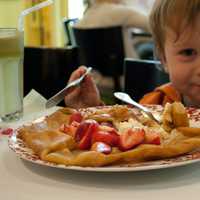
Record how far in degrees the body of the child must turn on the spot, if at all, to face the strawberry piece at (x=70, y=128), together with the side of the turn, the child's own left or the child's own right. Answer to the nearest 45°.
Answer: approximately 45° to the child's own right

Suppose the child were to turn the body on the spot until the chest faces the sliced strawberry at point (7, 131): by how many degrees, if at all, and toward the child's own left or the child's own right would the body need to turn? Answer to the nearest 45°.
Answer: approximately 45° to the child's own right

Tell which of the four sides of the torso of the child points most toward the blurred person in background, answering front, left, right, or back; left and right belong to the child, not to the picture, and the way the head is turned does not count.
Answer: back

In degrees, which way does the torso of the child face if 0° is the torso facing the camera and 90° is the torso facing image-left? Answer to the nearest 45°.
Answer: approximately 0°
